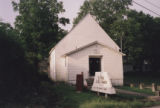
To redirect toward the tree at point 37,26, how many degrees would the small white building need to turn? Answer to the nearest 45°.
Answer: approximately 135° to its right

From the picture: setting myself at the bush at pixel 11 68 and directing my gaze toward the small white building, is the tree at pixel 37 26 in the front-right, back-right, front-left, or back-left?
front-left

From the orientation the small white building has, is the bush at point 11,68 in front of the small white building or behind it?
in front

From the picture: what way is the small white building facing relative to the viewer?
toward the camera

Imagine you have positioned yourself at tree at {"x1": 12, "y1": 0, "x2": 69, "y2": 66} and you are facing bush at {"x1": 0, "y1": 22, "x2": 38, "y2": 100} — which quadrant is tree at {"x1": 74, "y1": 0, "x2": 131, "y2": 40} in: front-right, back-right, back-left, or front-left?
back-left

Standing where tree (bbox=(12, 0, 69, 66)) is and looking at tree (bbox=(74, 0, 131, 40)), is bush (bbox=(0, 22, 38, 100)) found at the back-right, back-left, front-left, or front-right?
back-right

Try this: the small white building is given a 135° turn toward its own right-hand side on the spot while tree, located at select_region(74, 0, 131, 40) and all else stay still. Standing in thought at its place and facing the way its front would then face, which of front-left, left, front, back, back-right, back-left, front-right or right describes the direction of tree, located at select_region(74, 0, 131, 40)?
front-right

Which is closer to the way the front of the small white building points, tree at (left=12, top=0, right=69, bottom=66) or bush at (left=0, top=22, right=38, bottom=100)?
the bush
